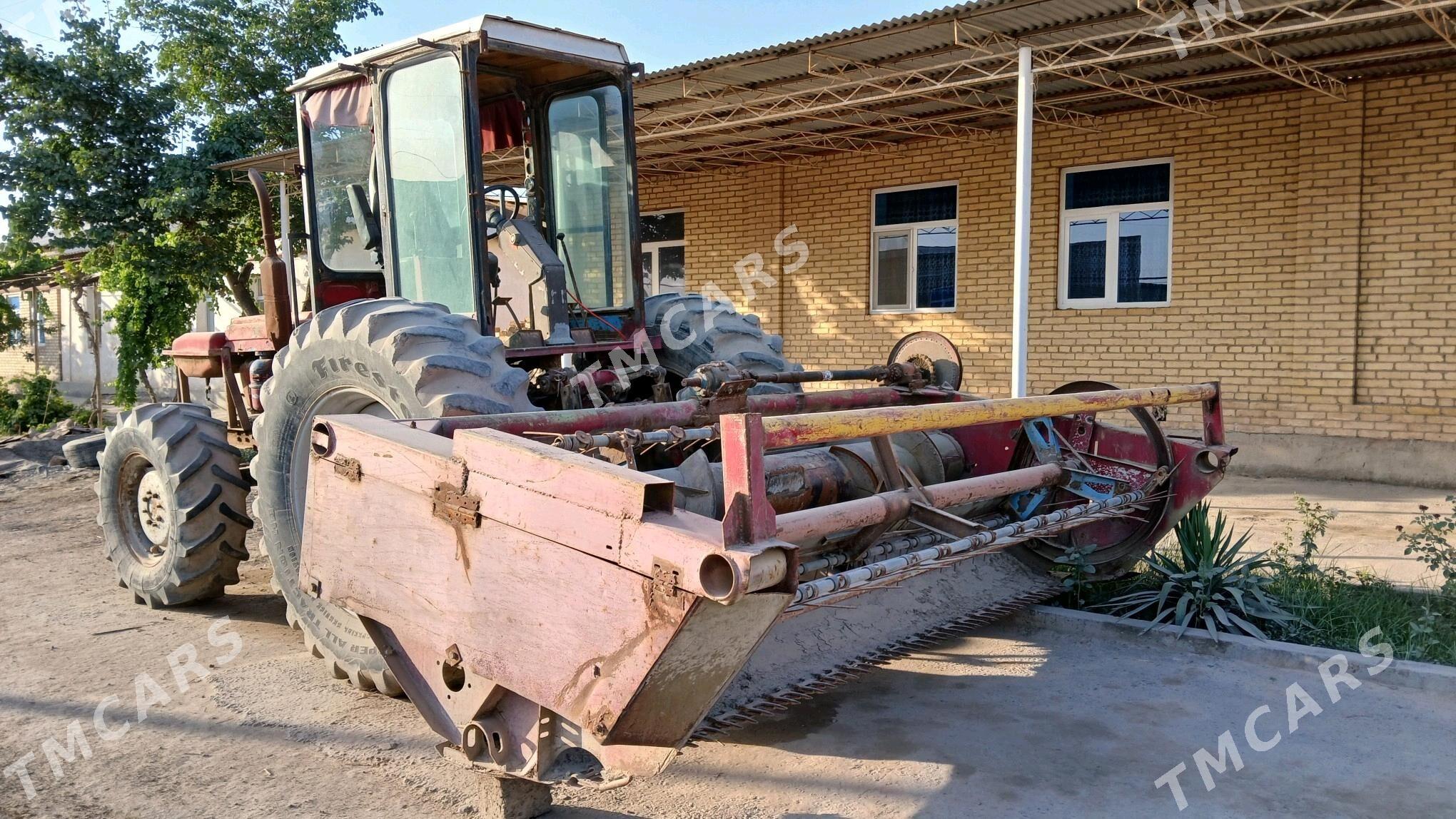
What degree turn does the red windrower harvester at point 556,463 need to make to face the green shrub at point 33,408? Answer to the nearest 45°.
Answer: approximately 180°

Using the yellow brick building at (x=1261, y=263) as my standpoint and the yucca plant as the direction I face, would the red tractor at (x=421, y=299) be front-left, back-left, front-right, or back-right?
front-right

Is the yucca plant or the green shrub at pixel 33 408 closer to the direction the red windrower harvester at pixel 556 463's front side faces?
the yucca plant

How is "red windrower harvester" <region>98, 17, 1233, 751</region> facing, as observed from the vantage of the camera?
facing the viewer and to the right of the viewer

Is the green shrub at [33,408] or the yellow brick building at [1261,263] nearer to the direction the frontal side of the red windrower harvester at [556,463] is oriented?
the yellow brick building

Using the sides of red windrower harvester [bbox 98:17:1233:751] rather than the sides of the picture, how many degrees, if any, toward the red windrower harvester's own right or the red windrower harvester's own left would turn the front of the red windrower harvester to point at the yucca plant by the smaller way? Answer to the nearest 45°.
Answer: approximately 45° to the red windrower harvester's own left

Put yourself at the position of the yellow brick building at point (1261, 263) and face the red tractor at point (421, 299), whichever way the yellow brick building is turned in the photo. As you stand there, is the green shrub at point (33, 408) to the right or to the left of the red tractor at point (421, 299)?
right

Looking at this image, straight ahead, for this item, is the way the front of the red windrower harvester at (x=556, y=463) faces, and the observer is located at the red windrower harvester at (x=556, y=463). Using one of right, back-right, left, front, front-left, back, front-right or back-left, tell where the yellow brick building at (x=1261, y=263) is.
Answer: left

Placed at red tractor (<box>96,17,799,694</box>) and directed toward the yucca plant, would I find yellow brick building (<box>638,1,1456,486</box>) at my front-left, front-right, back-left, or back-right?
front-left
